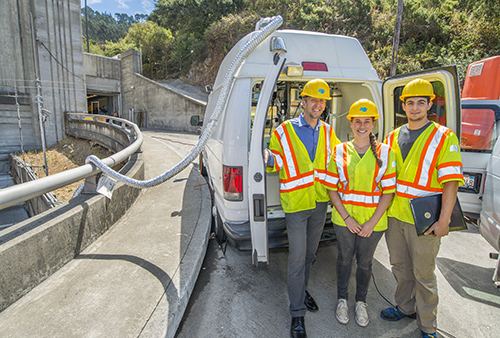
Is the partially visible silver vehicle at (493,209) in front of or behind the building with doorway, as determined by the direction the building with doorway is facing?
in front

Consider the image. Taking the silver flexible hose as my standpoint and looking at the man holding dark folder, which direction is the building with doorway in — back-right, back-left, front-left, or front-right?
back-left

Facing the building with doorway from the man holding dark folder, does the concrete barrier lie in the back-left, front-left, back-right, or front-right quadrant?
front-left

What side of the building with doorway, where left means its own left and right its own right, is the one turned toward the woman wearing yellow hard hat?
front

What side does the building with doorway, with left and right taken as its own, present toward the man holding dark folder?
front

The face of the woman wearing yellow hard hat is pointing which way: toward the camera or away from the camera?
toward the camera

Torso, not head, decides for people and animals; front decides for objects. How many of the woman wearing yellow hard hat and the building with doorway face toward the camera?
2

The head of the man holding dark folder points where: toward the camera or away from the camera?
toward the camera

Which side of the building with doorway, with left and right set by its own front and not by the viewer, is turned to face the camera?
front

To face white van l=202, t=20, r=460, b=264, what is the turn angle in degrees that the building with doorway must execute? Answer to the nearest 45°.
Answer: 0° — it already faces it

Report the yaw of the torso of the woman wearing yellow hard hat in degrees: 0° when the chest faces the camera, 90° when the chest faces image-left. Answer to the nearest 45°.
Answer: approximately 0°
